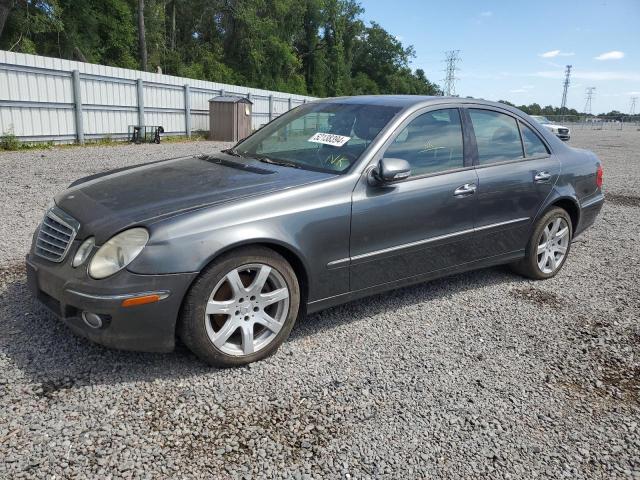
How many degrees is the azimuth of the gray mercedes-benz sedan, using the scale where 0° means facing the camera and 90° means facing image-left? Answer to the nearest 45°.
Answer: approximately 45°

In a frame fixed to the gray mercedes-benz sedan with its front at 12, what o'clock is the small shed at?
The small shed is roughly at 4 o'clock from the gray mercedes-benz sedan.

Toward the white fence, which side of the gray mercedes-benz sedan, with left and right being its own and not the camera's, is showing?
right
